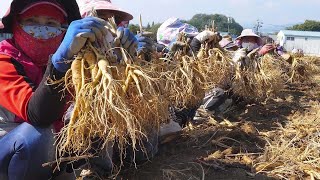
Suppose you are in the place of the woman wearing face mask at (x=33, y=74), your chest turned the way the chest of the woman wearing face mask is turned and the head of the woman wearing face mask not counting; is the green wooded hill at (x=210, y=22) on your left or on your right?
on your left

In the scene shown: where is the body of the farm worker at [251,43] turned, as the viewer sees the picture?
toward the camera

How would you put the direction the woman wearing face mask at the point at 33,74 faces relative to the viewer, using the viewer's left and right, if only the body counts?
facing the viewer and to the right of the viewer

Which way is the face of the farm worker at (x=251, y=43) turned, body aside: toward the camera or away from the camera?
toward the camera

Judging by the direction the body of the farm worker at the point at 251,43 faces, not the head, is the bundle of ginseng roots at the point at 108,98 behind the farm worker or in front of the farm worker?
in front

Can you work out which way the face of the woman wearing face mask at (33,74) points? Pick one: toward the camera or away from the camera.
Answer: toward the camera

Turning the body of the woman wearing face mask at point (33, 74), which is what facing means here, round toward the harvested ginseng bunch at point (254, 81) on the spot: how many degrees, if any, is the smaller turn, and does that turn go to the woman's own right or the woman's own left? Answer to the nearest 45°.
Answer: approximately 90° to the woman's own left

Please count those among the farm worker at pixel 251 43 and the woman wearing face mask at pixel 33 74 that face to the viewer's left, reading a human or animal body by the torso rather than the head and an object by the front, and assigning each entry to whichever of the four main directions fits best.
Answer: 0
